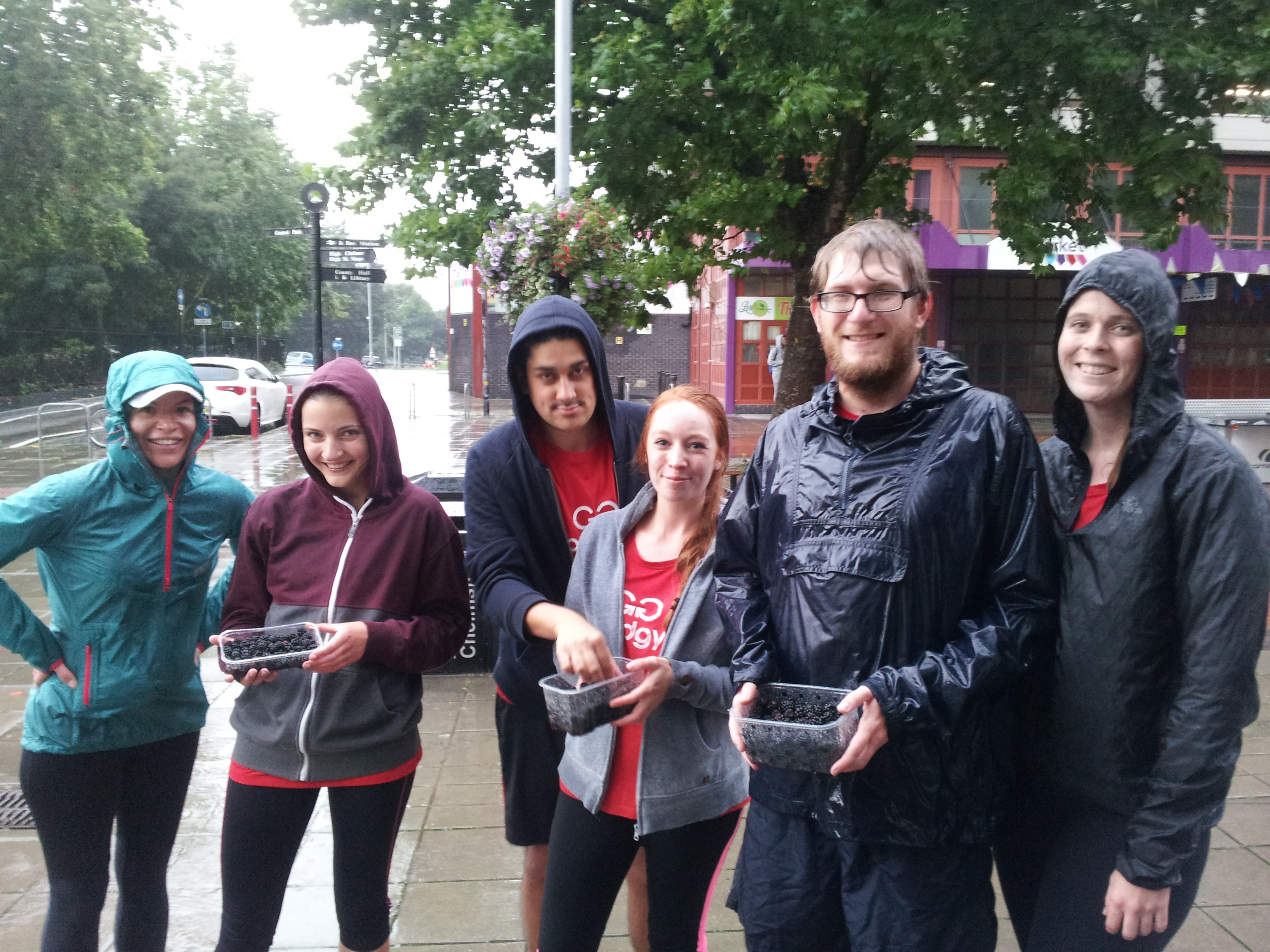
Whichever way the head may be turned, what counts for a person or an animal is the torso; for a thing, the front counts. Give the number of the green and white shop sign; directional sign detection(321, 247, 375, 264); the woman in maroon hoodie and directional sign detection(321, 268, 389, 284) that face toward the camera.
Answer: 4

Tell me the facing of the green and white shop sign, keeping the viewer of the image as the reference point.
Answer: facing the viewer

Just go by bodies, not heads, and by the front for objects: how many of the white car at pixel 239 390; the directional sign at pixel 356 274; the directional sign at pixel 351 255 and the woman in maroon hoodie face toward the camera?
3

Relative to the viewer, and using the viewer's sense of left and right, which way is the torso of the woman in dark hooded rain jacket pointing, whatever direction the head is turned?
facing the viewer and to the left of the viewer

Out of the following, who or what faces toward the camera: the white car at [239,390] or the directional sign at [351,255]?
the directional sign

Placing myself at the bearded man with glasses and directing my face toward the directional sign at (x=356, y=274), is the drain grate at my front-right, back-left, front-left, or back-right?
front-left

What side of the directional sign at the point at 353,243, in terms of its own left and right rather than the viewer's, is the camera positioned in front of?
front

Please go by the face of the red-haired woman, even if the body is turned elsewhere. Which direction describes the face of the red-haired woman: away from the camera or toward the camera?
toward the camera

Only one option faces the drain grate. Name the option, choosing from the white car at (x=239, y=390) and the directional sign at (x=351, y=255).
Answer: the directional sign

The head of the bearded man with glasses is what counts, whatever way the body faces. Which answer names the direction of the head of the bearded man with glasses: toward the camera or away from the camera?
toward the camera

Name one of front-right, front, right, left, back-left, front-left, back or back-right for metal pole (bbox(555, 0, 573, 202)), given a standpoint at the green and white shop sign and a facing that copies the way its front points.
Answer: front

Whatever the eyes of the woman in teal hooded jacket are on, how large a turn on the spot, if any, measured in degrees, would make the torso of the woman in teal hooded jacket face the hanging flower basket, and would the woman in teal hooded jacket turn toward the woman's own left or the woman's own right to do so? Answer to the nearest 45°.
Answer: approximately 90° to the woman's own left

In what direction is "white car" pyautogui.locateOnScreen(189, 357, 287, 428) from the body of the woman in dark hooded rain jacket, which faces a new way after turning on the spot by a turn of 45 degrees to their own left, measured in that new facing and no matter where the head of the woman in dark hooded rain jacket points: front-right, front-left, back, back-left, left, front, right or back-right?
back-right

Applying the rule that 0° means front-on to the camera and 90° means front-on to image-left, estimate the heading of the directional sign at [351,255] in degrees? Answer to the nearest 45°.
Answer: approximately 0°

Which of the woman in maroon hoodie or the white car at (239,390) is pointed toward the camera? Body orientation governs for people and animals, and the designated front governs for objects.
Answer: the woman in maroon hoodie
